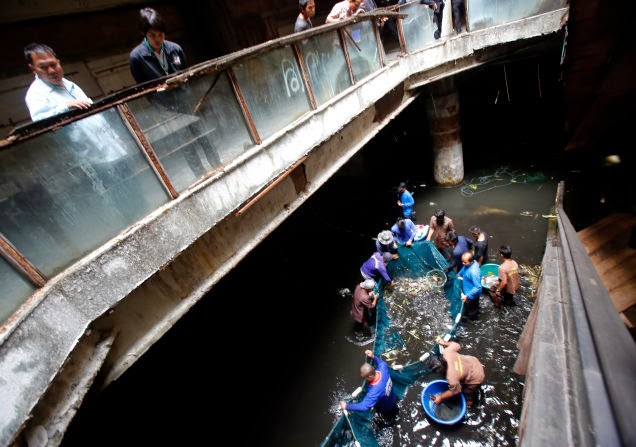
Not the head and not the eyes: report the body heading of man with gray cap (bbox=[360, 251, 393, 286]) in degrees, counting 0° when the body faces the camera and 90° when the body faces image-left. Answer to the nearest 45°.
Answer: approximately 270°

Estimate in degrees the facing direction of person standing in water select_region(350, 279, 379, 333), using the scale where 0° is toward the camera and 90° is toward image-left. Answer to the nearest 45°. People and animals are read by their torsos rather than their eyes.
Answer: approximately 270°

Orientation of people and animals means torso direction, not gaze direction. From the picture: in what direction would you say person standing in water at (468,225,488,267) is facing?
to the viewer's left

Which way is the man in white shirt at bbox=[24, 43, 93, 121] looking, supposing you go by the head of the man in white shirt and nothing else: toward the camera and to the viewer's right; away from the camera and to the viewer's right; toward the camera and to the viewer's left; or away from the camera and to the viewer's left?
toward the camera and to the viewer's right

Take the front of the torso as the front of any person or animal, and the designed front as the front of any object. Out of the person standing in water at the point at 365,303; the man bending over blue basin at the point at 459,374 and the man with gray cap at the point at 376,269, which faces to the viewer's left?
the man bending over blue basin

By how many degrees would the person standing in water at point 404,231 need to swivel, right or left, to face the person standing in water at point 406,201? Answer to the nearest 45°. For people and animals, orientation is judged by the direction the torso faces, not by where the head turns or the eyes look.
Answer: approximately 180°

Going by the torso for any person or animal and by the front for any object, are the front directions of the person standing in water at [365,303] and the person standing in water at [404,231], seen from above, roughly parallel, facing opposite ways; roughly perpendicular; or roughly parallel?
roughly perpendicular

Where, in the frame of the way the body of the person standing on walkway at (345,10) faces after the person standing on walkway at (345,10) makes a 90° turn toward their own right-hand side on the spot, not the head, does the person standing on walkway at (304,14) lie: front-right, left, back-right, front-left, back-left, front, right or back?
front

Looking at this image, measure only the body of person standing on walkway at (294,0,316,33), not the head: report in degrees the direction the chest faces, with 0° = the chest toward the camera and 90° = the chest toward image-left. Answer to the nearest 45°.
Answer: approximately 315°

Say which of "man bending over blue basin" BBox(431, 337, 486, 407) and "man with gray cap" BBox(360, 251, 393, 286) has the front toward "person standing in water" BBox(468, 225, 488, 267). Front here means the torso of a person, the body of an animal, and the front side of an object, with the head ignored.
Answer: the man with gray cap

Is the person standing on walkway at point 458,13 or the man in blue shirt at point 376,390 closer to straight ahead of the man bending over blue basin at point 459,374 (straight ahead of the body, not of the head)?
the man in blue shirt

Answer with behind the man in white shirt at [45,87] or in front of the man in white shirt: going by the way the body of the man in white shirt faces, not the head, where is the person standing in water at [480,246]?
in front
